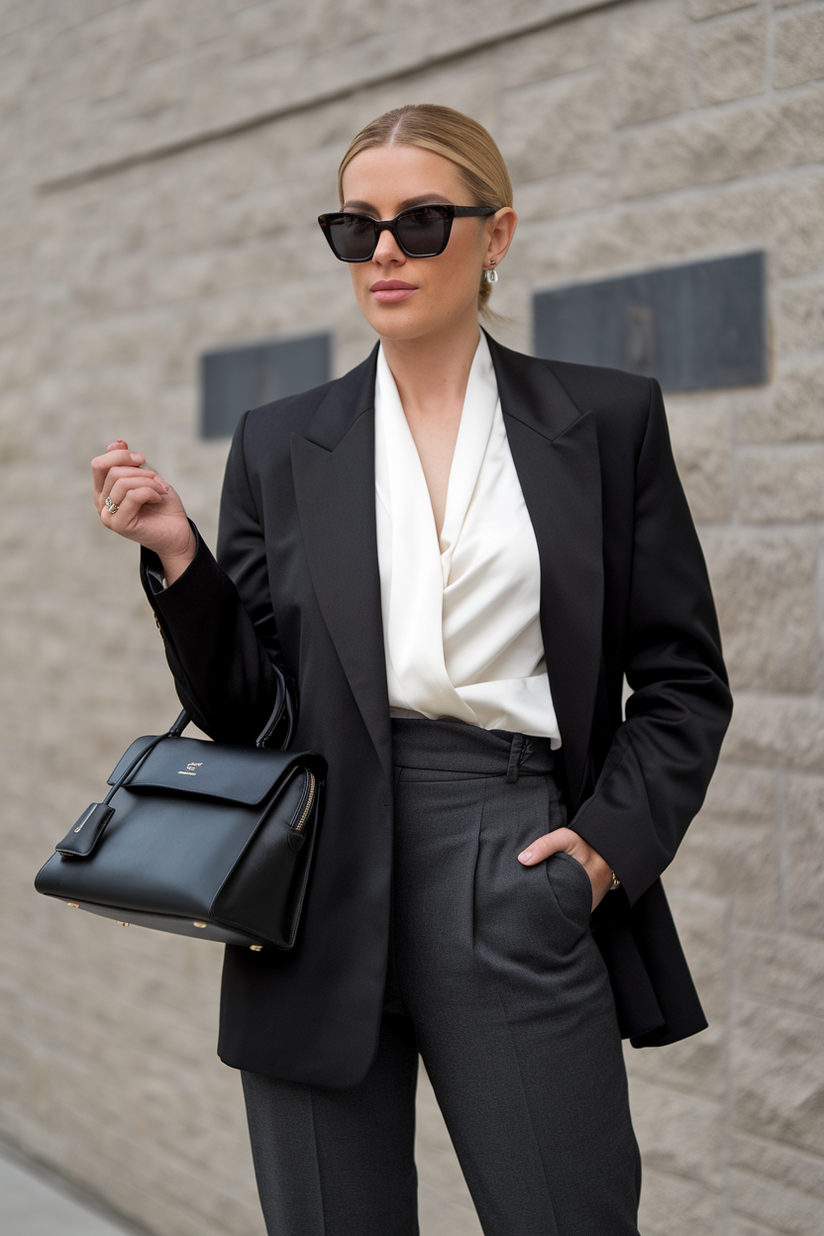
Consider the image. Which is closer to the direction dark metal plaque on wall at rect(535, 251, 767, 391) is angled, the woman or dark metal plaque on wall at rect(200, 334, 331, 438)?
the woman

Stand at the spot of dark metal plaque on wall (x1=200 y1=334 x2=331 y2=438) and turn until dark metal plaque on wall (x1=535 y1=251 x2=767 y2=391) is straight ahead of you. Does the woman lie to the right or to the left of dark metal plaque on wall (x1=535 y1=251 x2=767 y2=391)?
right

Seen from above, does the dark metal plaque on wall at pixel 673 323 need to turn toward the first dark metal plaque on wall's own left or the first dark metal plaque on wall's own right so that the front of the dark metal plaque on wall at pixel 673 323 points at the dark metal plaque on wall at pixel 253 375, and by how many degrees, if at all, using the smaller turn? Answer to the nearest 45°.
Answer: approximately 90° to the first dark metal plaque on wall's own right

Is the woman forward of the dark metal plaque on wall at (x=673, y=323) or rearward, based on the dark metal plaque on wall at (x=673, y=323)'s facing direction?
forward

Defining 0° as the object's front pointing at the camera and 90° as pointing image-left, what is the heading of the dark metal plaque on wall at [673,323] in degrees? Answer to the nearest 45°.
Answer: approximately 45°

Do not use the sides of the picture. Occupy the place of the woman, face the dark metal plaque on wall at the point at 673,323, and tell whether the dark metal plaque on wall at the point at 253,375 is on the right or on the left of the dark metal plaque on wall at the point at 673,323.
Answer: left
